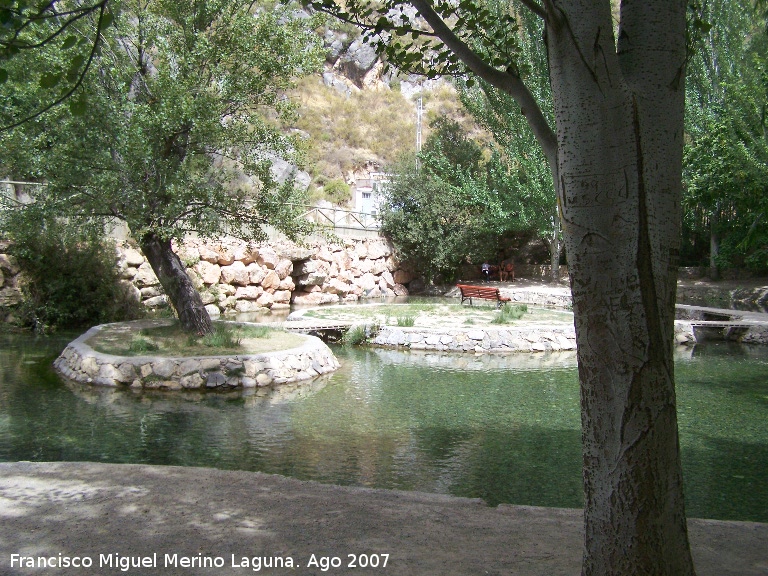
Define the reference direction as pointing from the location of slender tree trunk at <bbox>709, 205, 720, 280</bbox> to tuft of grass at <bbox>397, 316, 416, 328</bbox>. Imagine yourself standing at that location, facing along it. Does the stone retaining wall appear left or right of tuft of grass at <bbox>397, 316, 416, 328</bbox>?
right

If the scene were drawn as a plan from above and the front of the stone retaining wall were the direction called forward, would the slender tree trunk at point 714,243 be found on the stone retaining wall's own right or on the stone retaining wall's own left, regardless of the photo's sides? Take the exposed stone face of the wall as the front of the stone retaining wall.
on the stone retaining wall's own left

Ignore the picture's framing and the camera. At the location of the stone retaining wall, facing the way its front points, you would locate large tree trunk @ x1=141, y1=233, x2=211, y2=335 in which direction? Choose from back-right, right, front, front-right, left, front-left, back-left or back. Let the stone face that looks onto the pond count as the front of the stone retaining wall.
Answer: front

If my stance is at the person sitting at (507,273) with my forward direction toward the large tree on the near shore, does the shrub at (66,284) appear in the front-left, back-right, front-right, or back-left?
front-right

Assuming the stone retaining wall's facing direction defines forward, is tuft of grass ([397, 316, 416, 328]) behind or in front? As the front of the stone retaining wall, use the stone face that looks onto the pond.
in front

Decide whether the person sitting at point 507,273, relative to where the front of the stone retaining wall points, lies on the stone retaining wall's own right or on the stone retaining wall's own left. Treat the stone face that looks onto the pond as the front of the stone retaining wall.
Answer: on the stone retaining wall's own left

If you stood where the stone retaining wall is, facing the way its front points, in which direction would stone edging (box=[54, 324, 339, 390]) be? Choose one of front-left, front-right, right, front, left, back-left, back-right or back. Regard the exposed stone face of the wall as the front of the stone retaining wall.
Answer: front

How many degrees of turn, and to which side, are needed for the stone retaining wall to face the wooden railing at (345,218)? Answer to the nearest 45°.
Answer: approximately 135° to its left

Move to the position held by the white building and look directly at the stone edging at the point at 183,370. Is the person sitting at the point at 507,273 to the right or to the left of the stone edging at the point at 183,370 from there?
left

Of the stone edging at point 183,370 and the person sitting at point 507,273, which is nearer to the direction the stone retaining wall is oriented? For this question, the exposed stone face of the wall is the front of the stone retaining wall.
the stone edging

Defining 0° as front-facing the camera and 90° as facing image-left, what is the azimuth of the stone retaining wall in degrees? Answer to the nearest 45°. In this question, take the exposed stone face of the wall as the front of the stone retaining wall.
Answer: approximately 0°

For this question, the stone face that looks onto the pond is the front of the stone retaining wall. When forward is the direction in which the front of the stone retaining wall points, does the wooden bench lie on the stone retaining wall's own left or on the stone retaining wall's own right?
on the stone retaining wall's own left

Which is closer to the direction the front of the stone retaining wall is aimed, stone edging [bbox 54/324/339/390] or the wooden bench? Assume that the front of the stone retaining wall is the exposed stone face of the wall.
the stone edging

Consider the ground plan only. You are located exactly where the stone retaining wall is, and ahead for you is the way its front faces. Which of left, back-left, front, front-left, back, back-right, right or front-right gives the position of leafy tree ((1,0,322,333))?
front

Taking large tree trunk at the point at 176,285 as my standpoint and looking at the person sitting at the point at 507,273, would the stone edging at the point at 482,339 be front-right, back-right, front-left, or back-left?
front-right
